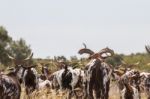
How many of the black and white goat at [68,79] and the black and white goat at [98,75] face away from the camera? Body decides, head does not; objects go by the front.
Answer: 2

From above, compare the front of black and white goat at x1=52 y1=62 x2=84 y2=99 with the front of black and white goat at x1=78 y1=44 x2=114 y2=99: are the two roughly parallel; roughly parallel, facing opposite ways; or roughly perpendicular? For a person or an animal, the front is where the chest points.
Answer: roughly parallel

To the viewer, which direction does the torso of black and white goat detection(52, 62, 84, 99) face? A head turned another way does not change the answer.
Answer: away from the camera

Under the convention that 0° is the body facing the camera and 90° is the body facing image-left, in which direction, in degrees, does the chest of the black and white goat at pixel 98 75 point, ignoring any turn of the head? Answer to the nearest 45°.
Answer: approximately 180°
